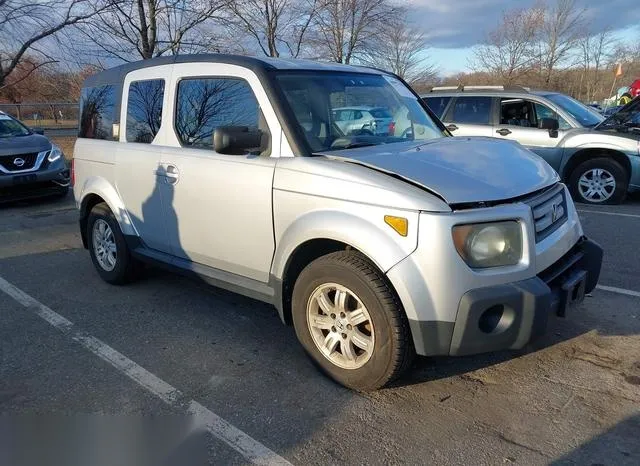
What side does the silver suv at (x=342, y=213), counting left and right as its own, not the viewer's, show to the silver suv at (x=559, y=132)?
left

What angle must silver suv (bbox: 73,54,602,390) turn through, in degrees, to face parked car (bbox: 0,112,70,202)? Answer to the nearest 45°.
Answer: approximately 180°

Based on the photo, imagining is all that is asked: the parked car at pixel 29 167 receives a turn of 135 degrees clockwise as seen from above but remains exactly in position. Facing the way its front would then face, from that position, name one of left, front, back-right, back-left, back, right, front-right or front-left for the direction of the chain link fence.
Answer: right

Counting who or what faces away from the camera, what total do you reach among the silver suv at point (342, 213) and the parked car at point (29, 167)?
0

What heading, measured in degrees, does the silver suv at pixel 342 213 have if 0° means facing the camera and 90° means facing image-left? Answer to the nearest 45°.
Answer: approximately 315°

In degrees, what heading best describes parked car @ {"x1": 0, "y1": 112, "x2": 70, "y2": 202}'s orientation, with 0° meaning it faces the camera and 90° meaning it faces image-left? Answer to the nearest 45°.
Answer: approximately 315°

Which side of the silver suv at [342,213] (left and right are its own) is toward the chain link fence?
back
